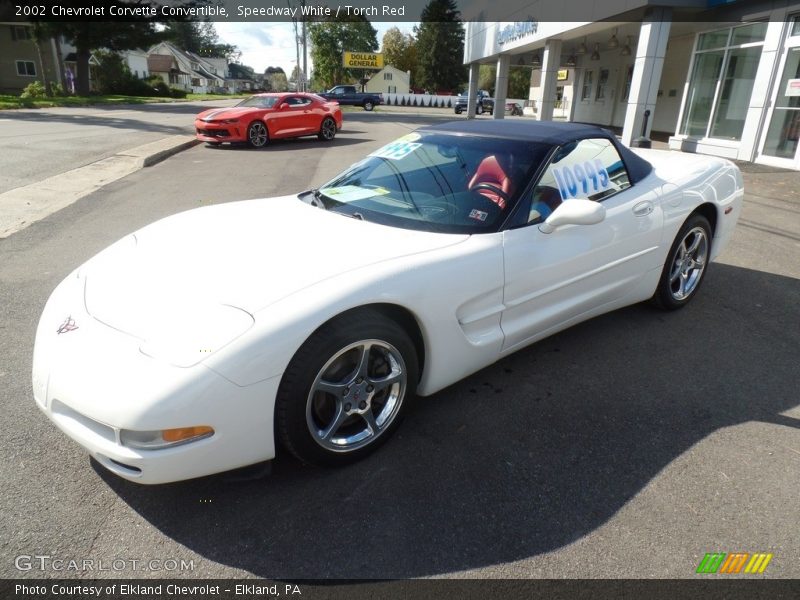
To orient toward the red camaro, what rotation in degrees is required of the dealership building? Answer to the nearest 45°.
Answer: approximately 45° to its right

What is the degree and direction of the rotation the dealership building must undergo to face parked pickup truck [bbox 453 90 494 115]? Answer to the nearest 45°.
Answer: approximately 90° to its right

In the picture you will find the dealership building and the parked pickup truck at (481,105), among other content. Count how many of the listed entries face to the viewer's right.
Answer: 0

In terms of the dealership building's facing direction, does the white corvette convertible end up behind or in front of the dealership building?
in front

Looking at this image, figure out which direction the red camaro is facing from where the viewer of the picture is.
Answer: facing the viewer and to the left of the viewer

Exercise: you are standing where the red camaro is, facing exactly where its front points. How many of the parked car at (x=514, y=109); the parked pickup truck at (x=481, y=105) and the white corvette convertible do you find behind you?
2

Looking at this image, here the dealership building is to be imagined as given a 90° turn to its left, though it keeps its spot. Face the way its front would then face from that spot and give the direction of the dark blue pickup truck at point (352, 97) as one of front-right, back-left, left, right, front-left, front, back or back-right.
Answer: back

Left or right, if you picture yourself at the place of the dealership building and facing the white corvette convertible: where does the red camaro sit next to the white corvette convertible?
right

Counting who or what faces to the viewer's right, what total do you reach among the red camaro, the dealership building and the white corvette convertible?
0

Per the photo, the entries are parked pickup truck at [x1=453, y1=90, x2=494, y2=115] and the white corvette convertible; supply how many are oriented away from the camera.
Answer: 0

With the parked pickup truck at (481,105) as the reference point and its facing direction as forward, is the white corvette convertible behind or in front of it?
in front

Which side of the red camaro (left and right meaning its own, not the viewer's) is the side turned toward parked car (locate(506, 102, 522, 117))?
back

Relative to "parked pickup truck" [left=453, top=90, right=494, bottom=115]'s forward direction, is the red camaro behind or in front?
in front

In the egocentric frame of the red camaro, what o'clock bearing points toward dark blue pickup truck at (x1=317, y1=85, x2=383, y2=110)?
The dark blue pickup truck is roughly at 5 o'clock from the red camaro.

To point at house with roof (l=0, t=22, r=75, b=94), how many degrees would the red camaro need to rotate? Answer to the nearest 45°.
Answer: approximately 90° to its right
